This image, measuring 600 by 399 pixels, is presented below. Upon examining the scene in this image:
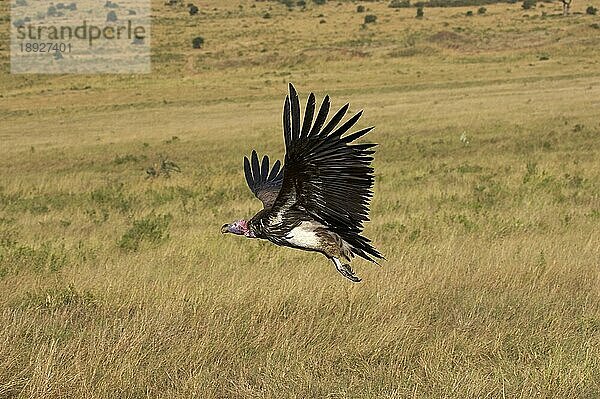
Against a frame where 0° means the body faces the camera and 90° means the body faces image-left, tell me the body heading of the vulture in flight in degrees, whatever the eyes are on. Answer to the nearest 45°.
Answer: approximately 90°

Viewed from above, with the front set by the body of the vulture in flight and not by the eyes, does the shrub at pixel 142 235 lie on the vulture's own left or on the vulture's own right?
on the vulture's own right
